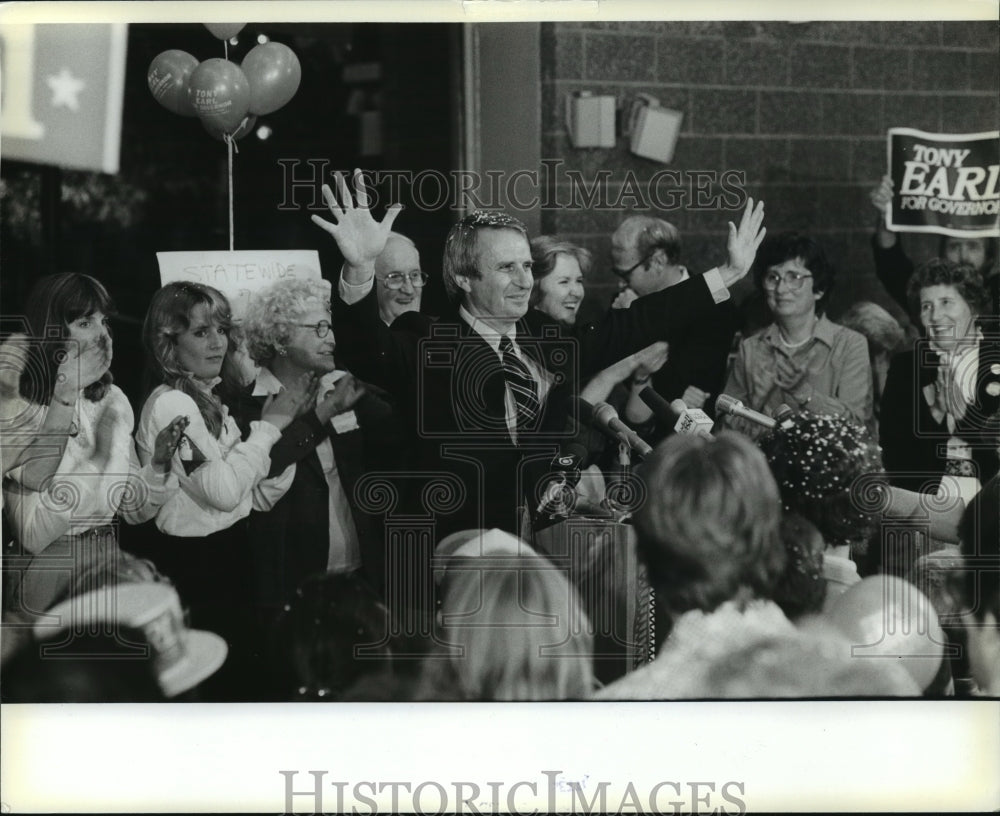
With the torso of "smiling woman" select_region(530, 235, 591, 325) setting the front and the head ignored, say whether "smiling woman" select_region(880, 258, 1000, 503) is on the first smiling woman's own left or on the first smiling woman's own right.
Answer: on the first smiling woman's own left

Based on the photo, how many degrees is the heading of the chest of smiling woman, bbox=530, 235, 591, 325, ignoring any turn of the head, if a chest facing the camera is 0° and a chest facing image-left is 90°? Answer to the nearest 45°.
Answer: approximately 315°

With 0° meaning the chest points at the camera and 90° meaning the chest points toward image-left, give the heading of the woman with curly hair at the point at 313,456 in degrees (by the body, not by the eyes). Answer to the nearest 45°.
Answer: approximately 315°

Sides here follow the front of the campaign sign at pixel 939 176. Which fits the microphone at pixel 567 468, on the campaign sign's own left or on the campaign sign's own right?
on the campaign sign's own right
